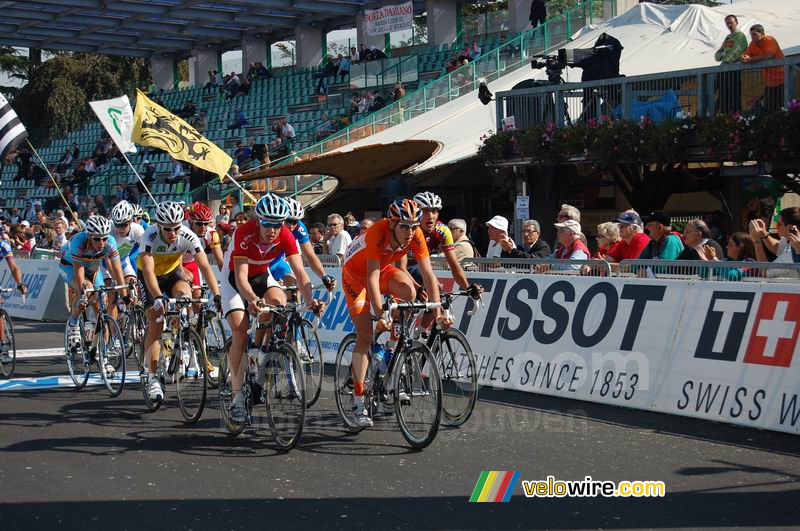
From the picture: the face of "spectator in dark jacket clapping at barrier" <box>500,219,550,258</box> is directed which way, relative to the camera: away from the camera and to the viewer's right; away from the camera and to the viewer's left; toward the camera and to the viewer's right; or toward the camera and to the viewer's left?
toward the camera and to the viewer's left

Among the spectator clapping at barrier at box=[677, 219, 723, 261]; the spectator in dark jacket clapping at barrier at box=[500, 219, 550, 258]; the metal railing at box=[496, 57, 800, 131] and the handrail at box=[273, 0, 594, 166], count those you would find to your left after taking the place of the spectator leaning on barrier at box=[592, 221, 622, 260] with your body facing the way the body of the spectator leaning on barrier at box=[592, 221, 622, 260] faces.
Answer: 1

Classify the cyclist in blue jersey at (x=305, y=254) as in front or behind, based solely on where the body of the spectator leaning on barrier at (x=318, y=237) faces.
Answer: in front

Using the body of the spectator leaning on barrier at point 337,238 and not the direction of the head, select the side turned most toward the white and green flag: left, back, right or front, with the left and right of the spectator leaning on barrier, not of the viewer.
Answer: right

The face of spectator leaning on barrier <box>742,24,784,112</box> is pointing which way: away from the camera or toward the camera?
toward the camera

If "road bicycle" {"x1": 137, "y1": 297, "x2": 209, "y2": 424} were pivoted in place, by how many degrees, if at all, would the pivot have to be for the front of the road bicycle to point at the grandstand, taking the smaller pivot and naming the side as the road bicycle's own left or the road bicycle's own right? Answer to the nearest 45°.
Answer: approximately 135° to the road bicycle's own left

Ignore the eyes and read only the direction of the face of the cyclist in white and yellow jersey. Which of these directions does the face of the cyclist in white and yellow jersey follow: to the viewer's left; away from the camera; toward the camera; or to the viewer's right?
toward the camera

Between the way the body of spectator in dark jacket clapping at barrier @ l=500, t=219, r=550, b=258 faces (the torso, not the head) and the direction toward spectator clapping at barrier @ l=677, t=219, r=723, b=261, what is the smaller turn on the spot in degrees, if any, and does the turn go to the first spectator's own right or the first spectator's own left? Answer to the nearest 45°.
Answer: approximately 90° to the first spectator's own left

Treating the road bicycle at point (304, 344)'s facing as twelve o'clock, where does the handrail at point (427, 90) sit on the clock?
The handrail is roughly at 8 o'clock from the road bicycle.

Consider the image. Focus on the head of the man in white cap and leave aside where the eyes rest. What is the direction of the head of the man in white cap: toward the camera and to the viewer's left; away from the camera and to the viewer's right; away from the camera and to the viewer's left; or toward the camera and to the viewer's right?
toward the camera and to the viewer's left
